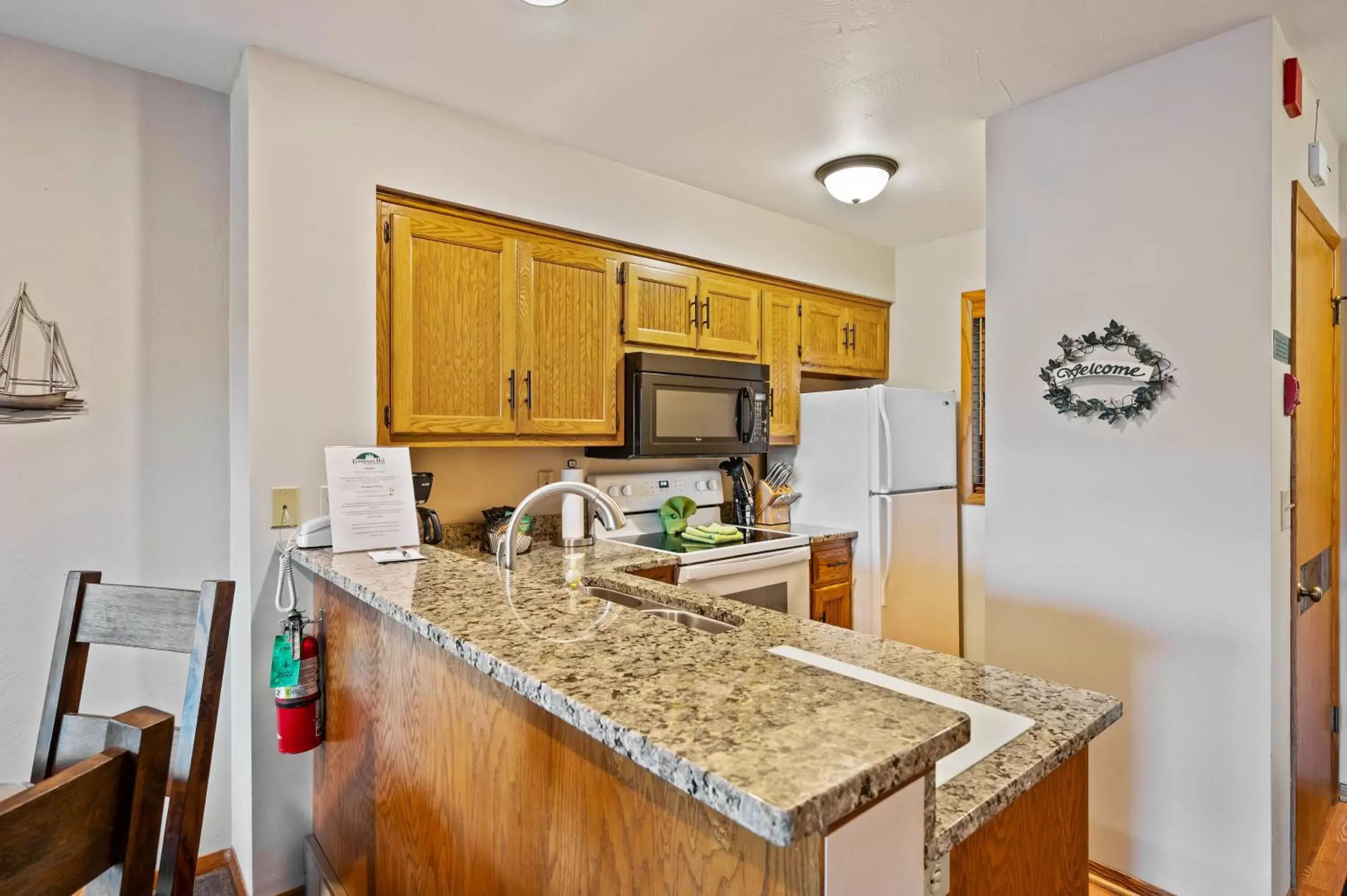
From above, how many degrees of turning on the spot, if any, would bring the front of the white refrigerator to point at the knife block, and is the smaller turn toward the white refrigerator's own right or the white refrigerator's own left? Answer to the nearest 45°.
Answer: approximately 135° to the white refrigerator's own right

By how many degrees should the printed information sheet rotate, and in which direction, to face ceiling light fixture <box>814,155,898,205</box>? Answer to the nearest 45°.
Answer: approximately 90° to its left

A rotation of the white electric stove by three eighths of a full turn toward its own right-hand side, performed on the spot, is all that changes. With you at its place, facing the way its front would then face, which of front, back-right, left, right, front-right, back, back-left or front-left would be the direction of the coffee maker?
front-left

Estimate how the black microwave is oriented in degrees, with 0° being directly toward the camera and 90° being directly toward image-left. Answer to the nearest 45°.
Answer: approximately 315°

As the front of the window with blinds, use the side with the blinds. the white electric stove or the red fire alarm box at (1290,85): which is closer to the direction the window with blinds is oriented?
the white electric stove

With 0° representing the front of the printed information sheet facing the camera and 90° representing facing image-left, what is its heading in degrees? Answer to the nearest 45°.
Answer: approximately 0°

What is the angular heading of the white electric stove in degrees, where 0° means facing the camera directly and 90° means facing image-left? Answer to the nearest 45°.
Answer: approximately 315°

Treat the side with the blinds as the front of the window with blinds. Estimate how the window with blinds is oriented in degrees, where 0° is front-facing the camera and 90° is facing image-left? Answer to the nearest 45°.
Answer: approximately 45°

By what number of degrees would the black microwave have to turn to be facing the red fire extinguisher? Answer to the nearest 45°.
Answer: approximately 90° to its right
